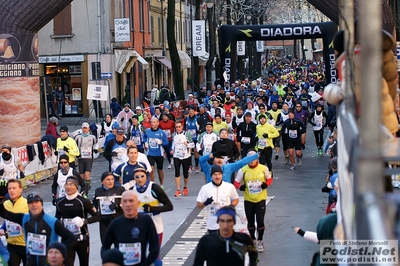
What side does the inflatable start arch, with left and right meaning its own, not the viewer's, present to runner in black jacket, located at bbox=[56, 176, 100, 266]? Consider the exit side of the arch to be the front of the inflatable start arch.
front

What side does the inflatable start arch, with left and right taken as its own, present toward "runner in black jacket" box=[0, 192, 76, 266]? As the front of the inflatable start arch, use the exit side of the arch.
front

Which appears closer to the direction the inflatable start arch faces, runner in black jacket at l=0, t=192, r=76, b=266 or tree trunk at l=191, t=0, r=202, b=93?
the runner in black jacket

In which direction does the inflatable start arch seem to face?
toward the camera

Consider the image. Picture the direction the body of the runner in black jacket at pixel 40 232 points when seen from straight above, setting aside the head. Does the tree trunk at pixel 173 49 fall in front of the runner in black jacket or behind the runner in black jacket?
behind

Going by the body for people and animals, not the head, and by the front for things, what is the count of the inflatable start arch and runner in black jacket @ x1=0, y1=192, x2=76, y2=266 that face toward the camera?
2

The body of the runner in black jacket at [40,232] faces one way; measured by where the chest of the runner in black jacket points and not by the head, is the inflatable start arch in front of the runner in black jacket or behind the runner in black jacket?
behind

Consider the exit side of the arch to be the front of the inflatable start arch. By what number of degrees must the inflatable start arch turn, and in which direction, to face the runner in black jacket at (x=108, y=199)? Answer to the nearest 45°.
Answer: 0° — it already faces them

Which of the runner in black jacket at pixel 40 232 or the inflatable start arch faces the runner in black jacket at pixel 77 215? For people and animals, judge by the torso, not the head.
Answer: the inflatable start arch

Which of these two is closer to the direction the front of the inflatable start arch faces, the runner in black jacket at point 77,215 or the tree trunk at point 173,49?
the runner in black jacket

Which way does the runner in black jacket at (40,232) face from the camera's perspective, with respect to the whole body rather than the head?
toward the camera

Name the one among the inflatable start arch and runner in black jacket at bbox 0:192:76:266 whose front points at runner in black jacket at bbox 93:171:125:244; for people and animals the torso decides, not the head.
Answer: the inflatable start arch

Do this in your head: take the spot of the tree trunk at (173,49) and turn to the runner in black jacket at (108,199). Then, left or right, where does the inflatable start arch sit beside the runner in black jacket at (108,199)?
left
